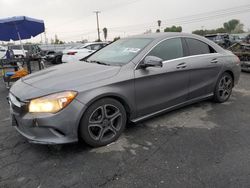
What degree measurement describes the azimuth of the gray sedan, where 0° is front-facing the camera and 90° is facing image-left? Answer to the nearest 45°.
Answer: approximately 45°
